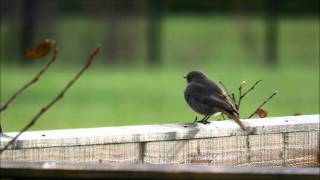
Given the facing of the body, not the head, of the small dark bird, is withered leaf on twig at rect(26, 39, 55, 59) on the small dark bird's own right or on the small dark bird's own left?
on the small dark bird's own left

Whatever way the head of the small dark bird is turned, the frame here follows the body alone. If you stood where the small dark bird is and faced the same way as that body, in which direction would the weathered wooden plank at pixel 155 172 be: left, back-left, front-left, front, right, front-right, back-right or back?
left

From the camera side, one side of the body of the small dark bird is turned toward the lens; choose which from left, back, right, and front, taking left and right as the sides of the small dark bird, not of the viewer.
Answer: left
